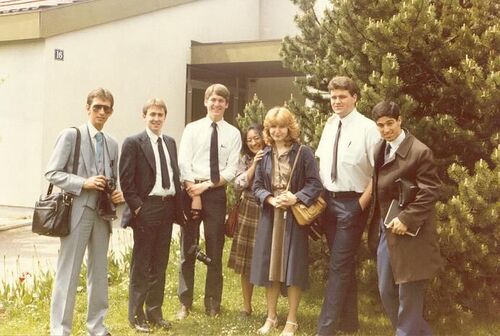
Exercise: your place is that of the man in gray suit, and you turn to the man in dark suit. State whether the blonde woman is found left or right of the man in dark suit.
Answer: right

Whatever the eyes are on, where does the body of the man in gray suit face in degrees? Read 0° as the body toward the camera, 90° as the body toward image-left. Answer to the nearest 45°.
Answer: approximately 315°

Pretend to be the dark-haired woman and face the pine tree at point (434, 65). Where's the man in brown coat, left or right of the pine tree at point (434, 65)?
right

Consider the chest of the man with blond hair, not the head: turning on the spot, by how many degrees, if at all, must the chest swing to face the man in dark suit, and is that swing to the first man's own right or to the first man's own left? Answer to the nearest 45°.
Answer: approximately 45° to the first man's own right

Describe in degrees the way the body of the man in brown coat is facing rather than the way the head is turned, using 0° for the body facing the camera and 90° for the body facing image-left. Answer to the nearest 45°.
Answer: approximately 45°
